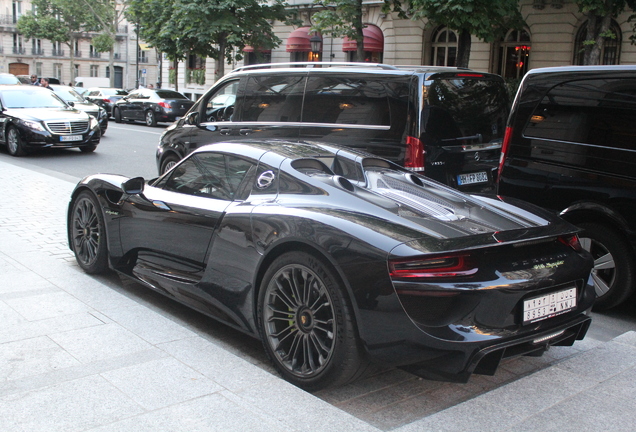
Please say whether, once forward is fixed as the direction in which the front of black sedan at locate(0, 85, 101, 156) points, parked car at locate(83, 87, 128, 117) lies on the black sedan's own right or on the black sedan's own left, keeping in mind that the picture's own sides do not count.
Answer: on the black sedan's own left

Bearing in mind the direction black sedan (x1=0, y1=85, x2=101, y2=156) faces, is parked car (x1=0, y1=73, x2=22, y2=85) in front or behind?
behind

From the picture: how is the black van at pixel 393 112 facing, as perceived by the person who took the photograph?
facing away from the viewer and to the left of the viewer

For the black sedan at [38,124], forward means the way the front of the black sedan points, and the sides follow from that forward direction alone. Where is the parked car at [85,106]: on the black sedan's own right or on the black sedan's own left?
on the black sedan's own left

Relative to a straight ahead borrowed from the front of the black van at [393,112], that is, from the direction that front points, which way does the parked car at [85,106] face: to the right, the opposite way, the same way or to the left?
the opposite way

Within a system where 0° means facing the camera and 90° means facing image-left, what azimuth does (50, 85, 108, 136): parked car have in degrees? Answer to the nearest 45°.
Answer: approximately 315°

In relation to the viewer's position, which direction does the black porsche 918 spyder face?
facing away from the viewer and to the left of the viewer

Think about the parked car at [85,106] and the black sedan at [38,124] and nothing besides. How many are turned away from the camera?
0
